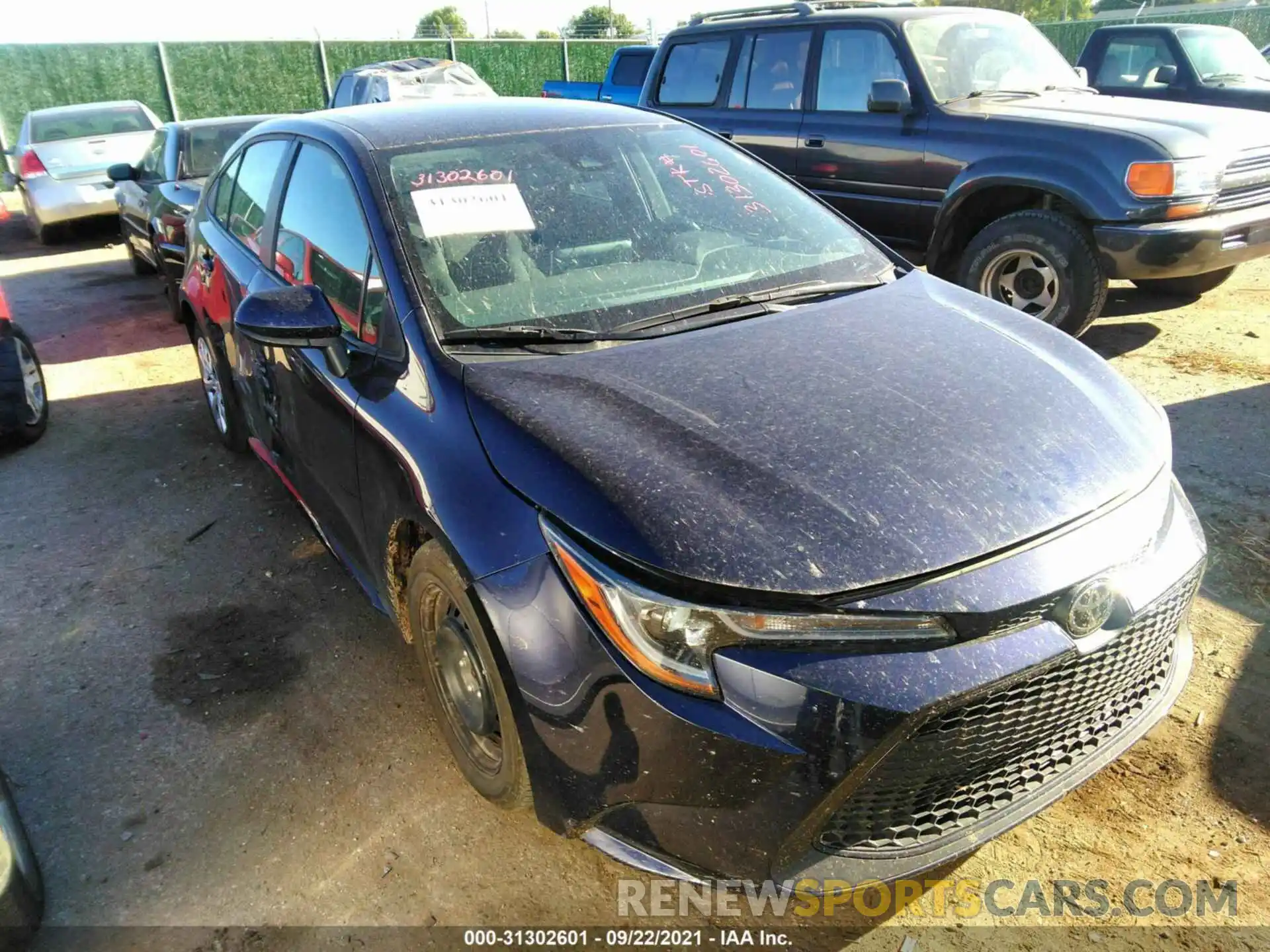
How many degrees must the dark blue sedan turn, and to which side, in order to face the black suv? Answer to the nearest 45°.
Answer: approximately 135° to its left

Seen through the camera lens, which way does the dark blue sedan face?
facing the viewer and to the right of the viewer

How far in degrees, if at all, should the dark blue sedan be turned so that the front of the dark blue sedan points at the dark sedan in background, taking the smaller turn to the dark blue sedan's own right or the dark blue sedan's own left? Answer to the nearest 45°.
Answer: approximately 180°

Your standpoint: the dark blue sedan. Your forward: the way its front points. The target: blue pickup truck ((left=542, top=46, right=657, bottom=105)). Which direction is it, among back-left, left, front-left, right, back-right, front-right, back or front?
back-left

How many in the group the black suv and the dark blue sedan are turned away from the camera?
0

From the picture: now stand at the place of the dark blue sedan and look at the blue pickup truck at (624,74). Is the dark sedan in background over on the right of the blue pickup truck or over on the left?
left

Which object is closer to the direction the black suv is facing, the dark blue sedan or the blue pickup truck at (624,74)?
the dark blue sedan

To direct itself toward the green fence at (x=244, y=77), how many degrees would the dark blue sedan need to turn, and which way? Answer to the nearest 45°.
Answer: approximately 180°
